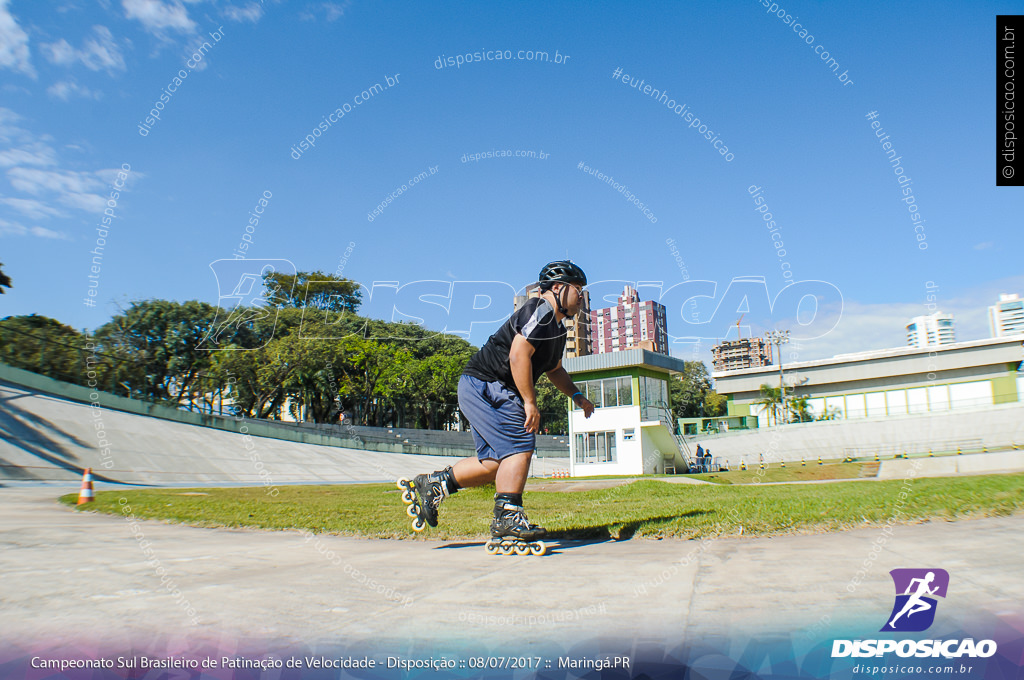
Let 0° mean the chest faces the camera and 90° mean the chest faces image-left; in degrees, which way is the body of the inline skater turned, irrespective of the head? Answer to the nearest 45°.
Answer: approximately 270°

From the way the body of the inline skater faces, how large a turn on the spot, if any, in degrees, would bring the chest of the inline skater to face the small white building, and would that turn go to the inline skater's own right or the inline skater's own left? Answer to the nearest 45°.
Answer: approximately 90° to the inline skater's own left

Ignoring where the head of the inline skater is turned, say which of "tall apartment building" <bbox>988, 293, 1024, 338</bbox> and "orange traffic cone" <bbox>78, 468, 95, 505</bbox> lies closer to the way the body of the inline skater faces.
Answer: the tall apartment building

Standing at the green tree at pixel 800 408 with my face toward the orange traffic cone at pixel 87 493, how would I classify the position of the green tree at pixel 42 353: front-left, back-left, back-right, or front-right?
front-right

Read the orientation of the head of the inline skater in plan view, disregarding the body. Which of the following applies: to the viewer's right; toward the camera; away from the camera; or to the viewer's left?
to the viewer's right

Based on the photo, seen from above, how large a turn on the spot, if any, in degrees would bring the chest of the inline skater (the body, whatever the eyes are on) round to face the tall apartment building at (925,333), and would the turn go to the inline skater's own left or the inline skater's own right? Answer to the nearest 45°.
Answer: approximately 45° to the inline skater's own left

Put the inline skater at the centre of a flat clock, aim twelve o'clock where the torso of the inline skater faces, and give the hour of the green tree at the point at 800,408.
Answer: The green tree is roughly at 10 o'clock from the inline skater.

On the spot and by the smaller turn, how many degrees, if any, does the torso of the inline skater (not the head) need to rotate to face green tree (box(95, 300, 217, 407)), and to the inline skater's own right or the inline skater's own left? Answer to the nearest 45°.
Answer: approximately 135° to the inline skater's own left

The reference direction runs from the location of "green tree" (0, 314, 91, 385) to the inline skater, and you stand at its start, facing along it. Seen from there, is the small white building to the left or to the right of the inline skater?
left

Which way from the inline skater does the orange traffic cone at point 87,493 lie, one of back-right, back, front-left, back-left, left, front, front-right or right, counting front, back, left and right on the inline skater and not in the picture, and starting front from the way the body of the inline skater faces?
back-left
